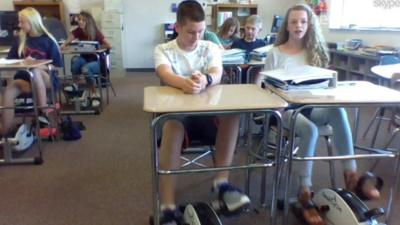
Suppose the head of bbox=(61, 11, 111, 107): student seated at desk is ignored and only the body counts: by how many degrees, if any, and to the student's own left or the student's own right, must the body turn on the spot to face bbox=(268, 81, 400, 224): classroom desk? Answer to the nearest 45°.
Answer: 0° — they already face it

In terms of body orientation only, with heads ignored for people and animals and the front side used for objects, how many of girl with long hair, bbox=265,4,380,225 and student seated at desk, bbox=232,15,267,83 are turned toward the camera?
2

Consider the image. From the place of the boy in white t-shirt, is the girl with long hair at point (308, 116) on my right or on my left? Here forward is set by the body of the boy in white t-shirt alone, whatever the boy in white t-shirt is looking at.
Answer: on my left

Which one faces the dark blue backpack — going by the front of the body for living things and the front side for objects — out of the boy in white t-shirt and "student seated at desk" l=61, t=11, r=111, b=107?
the student seated at desk

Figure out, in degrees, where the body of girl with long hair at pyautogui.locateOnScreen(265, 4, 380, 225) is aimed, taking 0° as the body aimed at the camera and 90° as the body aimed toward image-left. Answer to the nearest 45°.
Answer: approximately 0°

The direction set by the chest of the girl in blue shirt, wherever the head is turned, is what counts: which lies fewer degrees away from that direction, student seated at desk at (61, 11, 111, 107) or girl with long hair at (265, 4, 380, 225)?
the girl with long hair
